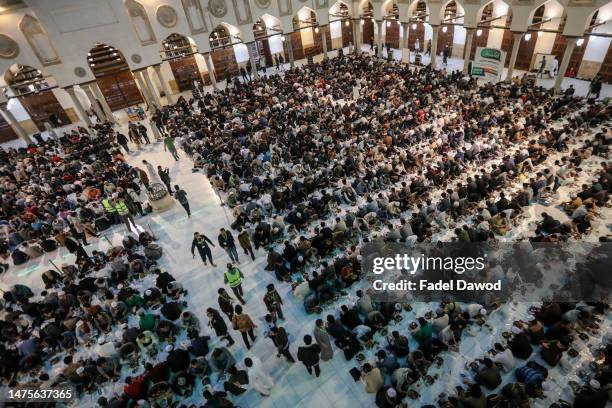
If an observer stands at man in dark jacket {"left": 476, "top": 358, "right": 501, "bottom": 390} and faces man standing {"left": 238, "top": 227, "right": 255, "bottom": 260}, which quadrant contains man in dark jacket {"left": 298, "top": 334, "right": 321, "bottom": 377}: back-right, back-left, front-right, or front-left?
front-left

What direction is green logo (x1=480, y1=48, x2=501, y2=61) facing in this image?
toward the camera

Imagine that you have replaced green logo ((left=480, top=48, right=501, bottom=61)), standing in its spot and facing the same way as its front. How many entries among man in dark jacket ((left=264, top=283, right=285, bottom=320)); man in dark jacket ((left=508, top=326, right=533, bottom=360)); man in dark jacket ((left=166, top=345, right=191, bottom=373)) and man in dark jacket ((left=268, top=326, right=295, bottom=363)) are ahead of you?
4

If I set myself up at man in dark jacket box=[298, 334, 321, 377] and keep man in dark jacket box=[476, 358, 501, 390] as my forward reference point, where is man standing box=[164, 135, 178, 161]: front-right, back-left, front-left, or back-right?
back-left

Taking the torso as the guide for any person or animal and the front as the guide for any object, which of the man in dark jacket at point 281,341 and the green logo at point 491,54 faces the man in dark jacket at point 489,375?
the green logo

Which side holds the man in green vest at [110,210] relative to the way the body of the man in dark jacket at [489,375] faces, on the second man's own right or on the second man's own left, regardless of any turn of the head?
on the second man's own left

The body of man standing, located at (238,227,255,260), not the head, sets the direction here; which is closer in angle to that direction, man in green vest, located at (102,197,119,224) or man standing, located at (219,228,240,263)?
the man standing

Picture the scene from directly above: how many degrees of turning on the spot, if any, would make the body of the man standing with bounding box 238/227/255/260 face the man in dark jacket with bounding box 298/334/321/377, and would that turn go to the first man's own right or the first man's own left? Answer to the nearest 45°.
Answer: approximately 45° to the first man's own left

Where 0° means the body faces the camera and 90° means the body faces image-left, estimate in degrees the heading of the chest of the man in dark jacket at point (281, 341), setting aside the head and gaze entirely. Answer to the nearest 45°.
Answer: approximately 45°

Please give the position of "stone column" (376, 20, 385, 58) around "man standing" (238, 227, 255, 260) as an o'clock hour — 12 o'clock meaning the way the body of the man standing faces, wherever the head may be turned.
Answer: The stone column is roughly at 6 o'clock from the man standing.

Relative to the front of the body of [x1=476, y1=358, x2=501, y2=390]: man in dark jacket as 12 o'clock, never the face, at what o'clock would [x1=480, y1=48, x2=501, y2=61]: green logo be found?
The green logo is roughly at 1 o'clock from the man in dark jacket.
